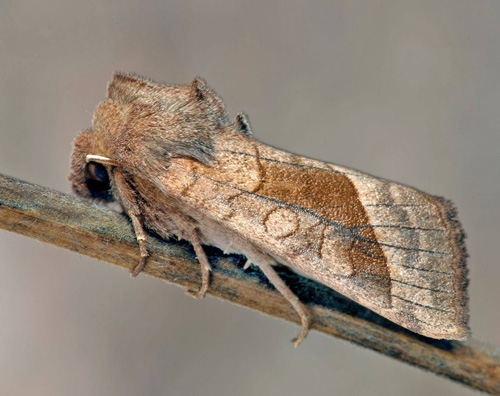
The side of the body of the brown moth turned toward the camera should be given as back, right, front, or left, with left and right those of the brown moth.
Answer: left
